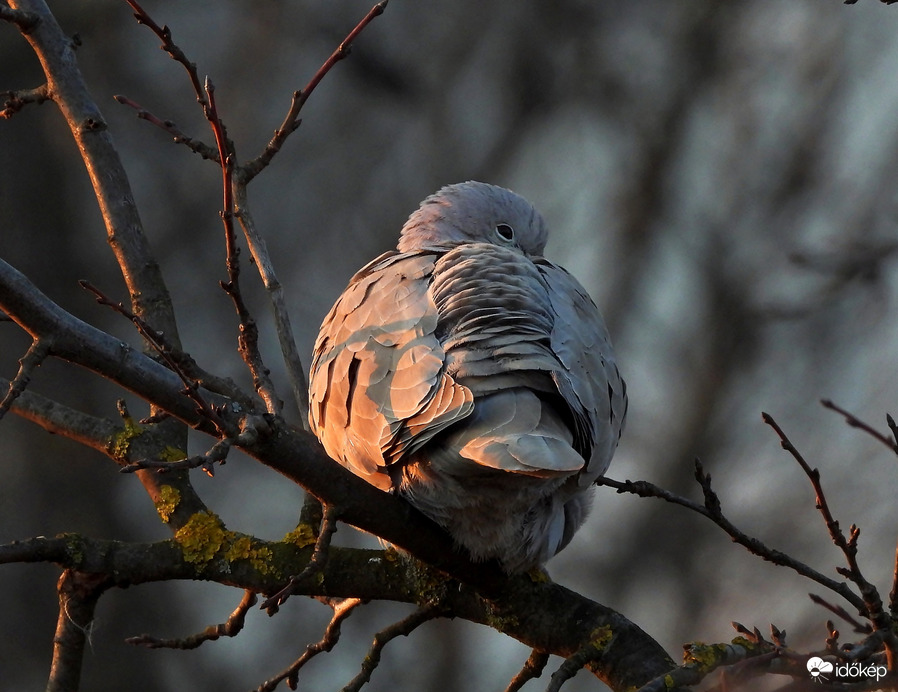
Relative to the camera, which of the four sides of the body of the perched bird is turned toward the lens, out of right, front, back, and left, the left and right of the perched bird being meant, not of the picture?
back
